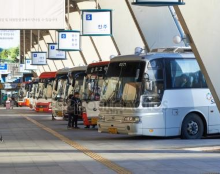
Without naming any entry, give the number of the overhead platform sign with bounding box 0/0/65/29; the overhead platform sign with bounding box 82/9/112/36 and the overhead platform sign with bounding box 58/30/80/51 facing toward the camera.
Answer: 3

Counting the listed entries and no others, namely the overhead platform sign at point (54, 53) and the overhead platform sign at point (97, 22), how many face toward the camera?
2

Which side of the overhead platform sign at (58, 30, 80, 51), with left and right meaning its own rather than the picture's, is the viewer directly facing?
front

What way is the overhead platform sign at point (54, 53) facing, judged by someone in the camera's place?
facing the viewer

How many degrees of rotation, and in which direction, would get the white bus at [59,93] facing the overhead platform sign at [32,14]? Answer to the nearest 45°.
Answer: approximately 45° to its left

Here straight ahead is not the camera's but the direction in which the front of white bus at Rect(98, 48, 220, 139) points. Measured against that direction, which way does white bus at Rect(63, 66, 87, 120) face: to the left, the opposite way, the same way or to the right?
the same way

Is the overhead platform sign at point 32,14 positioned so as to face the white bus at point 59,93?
no

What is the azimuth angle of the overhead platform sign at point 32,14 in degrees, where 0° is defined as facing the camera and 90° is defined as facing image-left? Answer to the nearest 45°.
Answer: approximately 0°

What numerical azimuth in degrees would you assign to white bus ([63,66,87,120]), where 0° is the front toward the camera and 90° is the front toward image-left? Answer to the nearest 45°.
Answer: approximately 45°

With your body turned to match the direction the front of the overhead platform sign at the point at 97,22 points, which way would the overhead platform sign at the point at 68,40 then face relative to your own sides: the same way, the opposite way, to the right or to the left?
the same way

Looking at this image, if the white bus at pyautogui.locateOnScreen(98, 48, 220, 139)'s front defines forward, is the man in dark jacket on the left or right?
on its right

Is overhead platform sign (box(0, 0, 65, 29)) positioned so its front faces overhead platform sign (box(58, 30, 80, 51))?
no

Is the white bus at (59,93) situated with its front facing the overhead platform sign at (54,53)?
no

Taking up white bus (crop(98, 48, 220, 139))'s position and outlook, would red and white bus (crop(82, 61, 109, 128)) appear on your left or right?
on your right

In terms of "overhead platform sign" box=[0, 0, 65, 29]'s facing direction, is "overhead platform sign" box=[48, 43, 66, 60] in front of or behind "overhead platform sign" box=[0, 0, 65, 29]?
behind
